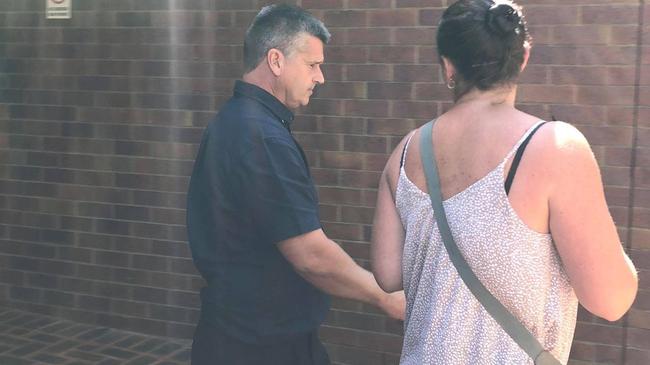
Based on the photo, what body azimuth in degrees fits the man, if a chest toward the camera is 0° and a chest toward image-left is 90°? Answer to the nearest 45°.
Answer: approximately 270°

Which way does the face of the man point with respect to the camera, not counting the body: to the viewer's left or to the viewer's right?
to the viewer's right

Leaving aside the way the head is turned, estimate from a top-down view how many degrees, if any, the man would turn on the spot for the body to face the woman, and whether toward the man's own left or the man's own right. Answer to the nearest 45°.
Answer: approximately 45° to the man's own right

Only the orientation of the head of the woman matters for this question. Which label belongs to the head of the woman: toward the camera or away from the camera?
away from the camera
